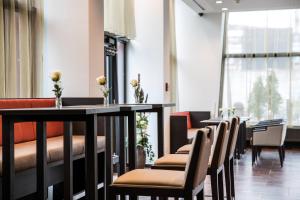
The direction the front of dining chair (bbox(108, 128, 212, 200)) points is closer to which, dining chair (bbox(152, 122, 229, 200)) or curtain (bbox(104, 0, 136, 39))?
the curtain

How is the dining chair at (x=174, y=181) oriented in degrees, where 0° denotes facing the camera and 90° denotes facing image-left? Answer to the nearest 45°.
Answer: approximately 90°

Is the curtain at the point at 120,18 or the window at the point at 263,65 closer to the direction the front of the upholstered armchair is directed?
the curtain

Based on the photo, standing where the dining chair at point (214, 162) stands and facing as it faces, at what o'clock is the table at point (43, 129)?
The table is roughly at 11 o'clock from the dining chair.

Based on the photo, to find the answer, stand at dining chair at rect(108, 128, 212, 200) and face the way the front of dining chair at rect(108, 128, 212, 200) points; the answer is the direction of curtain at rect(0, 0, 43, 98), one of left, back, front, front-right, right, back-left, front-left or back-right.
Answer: front-right

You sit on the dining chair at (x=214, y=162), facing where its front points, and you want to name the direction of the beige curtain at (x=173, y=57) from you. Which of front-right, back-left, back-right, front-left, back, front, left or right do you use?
right

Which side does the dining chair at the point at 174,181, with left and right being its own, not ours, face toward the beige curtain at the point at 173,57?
right

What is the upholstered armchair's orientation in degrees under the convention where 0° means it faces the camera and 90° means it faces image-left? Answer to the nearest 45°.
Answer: approximately 90°

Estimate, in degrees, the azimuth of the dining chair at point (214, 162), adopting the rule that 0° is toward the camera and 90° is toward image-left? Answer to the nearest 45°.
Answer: approximately 90°

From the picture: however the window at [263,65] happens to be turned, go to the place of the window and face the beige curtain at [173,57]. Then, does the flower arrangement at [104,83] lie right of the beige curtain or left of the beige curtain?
left

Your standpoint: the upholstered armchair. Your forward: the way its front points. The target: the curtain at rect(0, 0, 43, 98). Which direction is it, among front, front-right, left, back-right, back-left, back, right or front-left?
front-left
